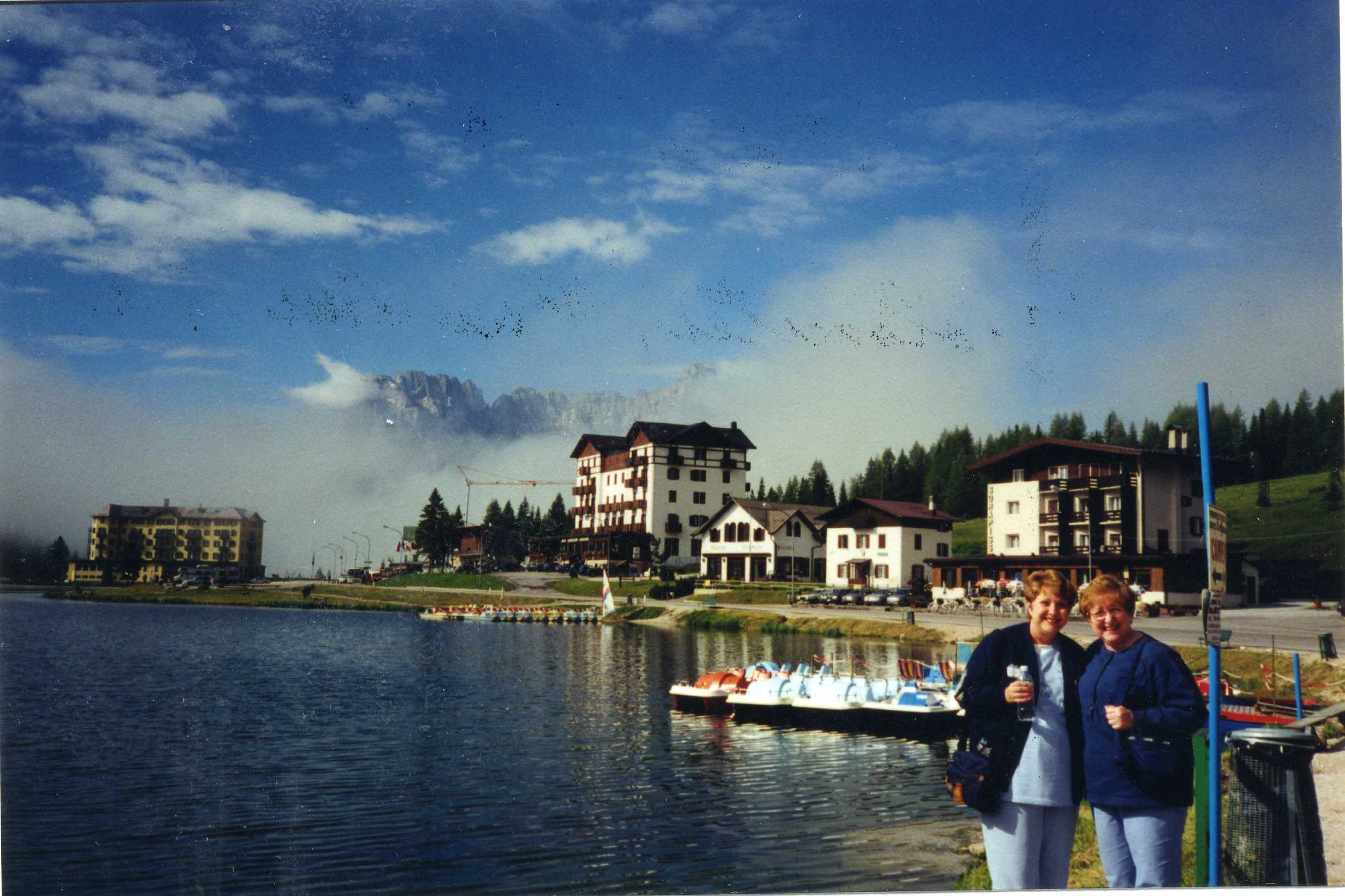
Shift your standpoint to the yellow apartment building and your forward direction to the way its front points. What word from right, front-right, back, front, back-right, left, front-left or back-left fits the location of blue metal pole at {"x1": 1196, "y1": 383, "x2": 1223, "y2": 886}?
front

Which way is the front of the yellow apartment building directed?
toward the camera

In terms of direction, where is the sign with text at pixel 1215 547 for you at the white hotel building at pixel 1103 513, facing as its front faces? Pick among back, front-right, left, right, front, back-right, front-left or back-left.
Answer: front-left

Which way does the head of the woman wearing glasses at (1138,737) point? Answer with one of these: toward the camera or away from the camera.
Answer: toward the camera

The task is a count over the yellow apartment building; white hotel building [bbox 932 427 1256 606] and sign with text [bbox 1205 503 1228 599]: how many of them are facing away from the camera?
0

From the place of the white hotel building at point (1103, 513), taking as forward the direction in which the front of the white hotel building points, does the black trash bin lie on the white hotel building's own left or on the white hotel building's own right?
on the white hotel building's own left

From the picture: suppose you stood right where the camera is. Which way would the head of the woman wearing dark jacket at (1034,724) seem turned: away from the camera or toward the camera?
toward the camera

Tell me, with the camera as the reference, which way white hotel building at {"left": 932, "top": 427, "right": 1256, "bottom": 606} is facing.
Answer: facing the viewer and to the left of the viewer

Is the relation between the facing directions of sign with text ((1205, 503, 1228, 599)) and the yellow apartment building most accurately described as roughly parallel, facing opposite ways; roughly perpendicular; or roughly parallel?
roughly parallel

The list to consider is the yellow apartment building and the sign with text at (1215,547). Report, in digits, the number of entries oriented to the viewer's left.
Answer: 0

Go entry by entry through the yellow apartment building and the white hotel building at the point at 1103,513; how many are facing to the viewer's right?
0

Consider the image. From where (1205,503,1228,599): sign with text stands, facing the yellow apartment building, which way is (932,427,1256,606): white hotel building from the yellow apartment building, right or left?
right

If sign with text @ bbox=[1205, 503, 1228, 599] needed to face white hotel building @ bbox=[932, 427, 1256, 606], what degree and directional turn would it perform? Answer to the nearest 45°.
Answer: approximately 135° to its left
